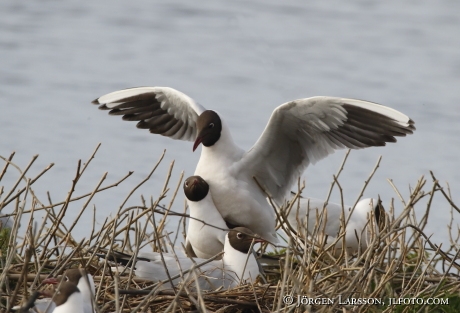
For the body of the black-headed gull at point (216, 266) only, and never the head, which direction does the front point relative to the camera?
to the viewer's right

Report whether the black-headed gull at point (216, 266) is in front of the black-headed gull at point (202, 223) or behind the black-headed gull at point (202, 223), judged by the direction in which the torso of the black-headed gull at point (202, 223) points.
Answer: in front

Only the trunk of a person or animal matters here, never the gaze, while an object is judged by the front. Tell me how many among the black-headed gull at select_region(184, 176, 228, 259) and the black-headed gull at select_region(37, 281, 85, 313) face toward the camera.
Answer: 1

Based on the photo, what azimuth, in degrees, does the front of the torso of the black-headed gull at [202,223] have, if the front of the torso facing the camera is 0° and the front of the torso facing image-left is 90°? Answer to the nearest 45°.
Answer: approximately 0°

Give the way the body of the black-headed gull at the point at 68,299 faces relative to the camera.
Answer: to the viewer's left

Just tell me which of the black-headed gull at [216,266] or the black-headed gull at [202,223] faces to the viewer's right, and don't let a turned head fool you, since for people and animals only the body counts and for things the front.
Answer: the black-headed gull at [216,266]

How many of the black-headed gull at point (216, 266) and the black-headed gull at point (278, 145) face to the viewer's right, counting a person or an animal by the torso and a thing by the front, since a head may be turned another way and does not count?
1

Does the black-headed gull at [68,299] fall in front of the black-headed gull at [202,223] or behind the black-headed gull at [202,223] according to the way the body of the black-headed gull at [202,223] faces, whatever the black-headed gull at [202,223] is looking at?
in front
